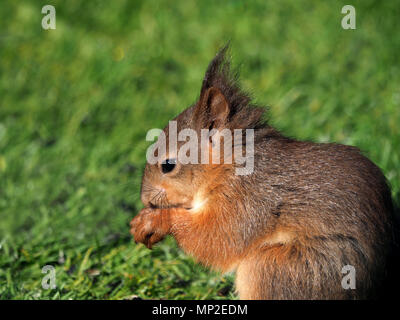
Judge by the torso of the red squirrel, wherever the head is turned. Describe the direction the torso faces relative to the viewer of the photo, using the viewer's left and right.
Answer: facing to the left of the viewer
